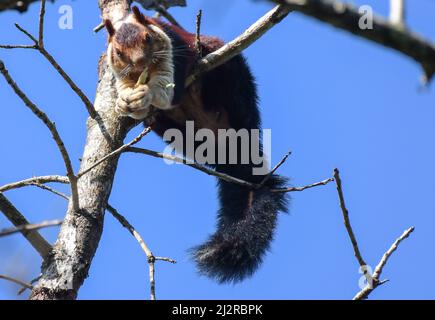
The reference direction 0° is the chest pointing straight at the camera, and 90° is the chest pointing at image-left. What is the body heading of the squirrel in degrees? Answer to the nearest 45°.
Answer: approximately 45°
